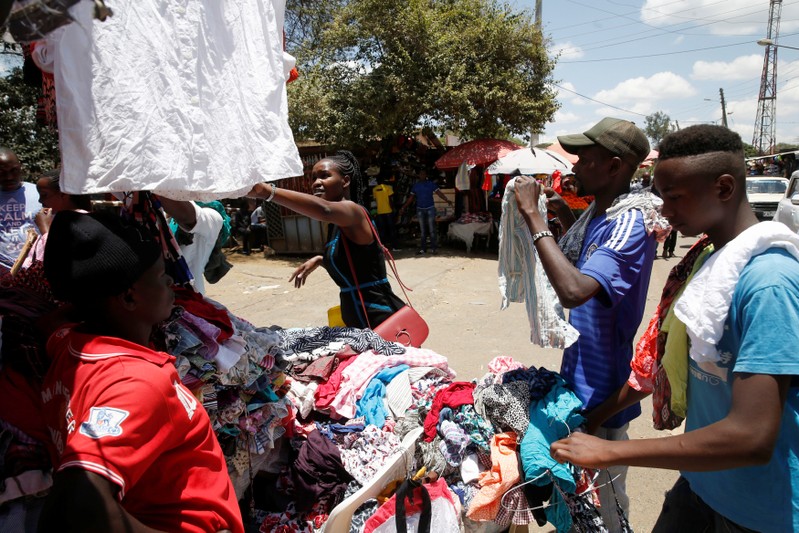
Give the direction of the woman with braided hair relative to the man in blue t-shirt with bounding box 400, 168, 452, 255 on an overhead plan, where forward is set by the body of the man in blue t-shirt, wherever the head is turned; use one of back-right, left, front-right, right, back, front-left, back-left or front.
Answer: front

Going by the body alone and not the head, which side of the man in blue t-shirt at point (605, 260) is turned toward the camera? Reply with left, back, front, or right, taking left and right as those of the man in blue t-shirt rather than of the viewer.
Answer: left

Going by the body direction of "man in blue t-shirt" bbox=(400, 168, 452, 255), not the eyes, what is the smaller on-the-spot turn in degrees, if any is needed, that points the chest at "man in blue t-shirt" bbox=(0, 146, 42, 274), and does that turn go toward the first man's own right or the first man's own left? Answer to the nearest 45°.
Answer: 0° — they already face them

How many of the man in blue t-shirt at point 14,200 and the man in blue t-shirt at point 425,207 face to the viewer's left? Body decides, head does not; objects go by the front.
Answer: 0

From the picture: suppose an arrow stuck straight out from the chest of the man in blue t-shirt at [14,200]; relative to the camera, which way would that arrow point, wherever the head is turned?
toward the camera

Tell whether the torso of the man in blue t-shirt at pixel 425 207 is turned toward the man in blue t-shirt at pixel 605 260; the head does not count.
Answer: yes

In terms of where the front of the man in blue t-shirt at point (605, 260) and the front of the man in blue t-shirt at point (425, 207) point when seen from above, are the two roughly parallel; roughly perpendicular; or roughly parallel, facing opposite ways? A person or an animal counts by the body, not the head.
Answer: roughly perpendicular

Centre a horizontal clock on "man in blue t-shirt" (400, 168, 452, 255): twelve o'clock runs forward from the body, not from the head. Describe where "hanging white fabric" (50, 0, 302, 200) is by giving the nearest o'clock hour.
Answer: The hanging white fabric is roughly at 12 o'clock from the man in blue t-shirt.

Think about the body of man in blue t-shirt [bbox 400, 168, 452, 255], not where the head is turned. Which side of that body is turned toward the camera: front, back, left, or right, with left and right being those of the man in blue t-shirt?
front

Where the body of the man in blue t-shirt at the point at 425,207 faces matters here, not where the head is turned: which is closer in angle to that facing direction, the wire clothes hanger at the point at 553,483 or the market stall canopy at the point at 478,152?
the wire clothes hanger

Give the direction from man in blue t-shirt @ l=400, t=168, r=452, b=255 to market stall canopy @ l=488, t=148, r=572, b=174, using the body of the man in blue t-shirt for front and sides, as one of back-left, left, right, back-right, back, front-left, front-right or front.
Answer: front-left

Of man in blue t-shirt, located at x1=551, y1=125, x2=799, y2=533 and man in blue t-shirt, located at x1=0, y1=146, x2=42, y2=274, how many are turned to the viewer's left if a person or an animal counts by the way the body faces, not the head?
1

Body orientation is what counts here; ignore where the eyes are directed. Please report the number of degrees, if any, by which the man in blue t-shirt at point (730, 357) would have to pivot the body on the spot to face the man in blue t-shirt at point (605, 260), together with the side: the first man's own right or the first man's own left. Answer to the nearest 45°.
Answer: approximately 45° to the first man's own right

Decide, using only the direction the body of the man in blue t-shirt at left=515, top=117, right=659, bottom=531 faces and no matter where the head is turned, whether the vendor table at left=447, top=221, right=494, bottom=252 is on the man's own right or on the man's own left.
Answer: on the man's own right

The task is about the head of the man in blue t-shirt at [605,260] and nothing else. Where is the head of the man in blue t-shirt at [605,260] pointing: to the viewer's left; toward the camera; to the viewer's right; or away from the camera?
to the viewer's left

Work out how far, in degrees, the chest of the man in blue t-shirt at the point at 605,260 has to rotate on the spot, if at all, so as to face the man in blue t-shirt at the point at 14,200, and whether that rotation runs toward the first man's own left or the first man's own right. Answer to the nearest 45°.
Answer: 0° — they already face them

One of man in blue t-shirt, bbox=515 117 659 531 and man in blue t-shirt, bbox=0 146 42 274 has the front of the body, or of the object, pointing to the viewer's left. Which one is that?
man in blue t-shirt, bbox=515 117 659 531
